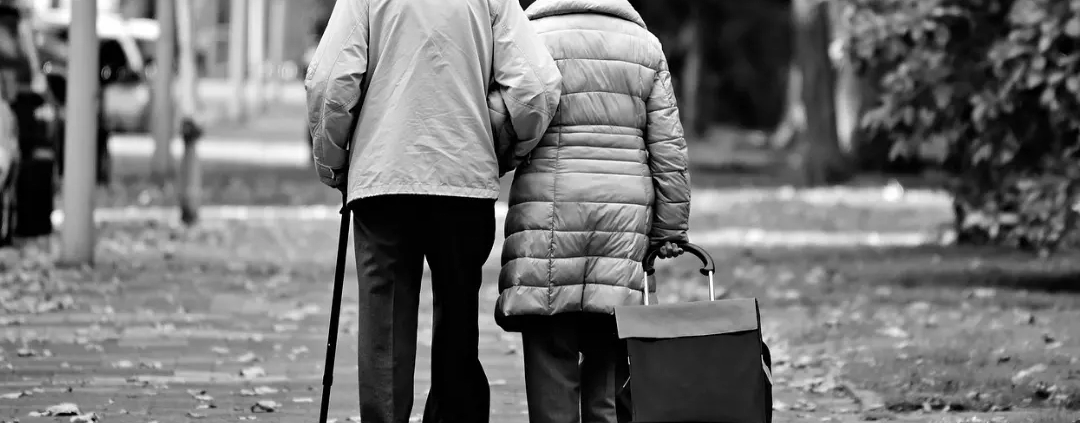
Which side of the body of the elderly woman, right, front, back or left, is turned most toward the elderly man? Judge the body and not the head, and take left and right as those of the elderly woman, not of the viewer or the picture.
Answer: left

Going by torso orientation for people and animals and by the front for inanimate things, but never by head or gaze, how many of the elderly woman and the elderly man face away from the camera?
2

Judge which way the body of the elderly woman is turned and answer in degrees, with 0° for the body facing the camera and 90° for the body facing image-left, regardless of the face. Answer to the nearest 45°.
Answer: approximately 180°

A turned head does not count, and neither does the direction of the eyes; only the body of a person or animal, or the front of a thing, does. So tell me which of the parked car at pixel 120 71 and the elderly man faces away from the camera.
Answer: the elderly man

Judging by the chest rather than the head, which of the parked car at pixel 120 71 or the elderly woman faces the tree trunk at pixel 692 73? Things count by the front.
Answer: the elderly woman

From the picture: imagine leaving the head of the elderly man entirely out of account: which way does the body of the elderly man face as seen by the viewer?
away from the camera
